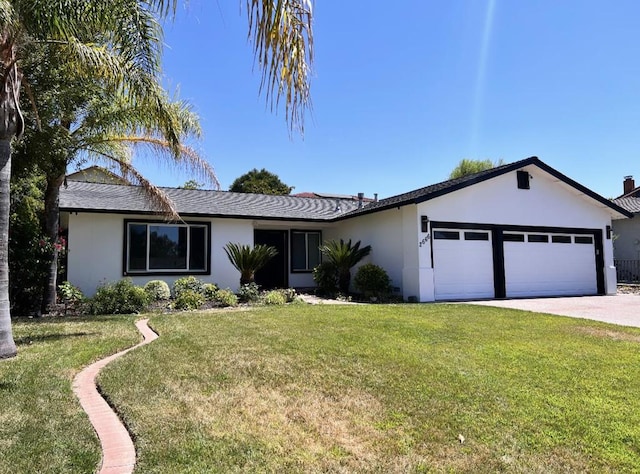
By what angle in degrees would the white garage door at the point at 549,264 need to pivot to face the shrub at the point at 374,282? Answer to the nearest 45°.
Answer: approximately 45° to its right

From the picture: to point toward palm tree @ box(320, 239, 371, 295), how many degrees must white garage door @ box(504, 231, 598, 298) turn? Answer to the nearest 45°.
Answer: approximately 45° to its right

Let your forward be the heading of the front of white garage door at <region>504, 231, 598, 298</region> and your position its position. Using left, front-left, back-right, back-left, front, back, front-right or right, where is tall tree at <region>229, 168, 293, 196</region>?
back-right

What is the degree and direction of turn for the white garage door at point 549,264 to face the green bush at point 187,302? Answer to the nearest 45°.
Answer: approximately 45° to its right

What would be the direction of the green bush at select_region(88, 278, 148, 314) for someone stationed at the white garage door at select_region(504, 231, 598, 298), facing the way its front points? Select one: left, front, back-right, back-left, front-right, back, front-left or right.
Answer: front-right

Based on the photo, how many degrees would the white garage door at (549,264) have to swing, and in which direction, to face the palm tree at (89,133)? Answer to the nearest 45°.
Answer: approximately 45° to its right

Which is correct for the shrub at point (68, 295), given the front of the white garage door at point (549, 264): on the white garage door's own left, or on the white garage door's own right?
on the white garage door's own right

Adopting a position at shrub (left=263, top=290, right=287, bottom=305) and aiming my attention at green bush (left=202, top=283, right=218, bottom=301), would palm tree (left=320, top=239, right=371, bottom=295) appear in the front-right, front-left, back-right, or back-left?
back-right

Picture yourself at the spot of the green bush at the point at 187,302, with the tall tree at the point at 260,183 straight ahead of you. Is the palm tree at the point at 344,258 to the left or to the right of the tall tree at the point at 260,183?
right

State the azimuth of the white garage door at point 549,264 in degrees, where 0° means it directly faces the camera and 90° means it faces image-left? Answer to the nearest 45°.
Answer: approximately 0°
